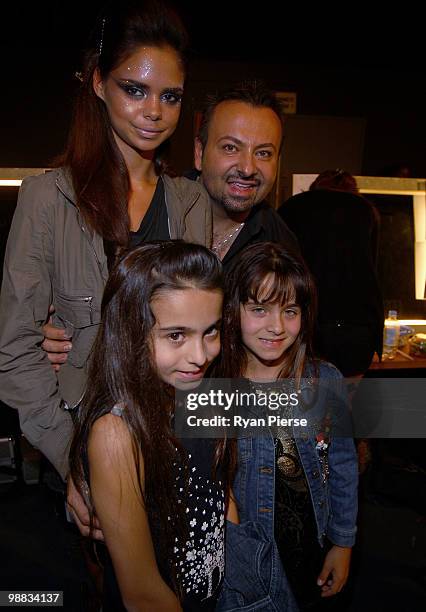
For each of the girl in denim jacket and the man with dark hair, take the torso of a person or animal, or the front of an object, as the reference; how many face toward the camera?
2

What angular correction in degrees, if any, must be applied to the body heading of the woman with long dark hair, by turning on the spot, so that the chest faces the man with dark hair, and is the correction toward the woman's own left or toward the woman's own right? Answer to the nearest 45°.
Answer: approximately 90° to the woman's own left

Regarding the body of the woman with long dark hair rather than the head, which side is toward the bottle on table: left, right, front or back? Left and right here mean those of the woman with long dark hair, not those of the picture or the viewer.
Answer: left

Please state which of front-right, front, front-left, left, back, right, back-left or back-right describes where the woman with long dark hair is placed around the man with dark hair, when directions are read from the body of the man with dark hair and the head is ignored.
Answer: front-right

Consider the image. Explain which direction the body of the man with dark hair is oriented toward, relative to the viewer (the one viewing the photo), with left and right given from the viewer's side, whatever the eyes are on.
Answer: facing the viewer

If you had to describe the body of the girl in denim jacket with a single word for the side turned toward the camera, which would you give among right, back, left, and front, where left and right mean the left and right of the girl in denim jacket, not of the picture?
front

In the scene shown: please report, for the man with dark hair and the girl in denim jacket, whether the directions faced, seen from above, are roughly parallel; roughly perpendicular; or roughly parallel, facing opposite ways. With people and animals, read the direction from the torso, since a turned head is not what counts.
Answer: roughly parallel

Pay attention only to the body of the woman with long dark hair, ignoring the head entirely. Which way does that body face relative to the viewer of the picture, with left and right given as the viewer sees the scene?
facing the viewer and to the right of the viewer
